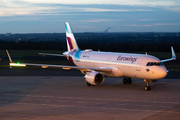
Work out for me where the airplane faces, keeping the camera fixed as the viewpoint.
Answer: facing the viewer and to the right of the viewer
